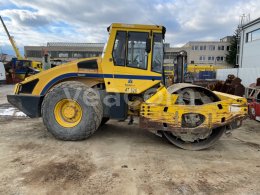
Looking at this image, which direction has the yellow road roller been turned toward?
to the viewer's right

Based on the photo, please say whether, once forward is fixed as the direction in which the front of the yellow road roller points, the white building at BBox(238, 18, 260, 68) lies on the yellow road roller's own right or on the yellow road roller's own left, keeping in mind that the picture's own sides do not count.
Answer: on the yellow road roller's own left
